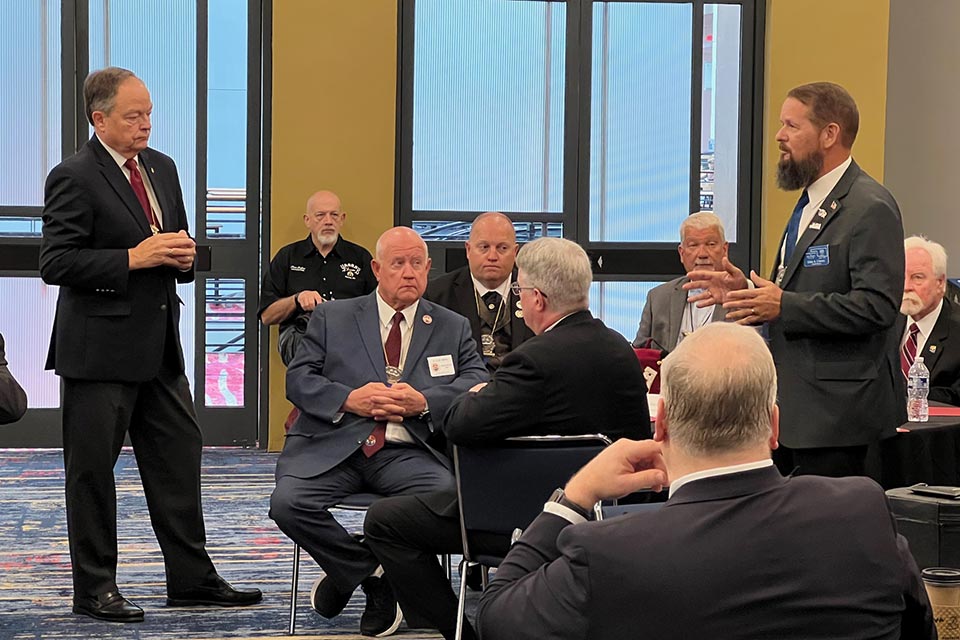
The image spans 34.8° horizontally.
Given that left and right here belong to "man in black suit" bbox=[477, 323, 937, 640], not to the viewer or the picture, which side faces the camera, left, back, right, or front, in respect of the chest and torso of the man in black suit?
back

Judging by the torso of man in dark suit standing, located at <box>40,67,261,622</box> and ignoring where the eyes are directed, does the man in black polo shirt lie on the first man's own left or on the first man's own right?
on the first man's own left

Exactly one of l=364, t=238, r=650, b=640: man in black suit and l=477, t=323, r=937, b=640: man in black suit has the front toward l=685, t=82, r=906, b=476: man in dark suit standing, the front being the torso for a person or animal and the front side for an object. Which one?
l=477, t=323, r=937, b=640: man in black suit

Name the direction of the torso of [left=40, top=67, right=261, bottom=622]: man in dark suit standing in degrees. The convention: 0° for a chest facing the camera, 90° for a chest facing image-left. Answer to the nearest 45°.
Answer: approximately 315°

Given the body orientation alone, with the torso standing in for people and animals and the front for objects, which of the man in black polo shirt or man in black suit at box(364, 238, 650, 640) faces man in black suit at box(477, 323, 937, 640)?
the man in black polo shirt

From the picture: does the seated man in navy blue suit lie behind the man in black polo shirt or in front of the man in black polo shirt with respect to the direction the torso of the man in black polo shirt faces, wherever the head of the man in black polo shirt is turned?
in front

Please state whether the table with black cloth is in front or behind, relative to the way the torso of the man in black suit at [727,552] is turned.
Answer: in front

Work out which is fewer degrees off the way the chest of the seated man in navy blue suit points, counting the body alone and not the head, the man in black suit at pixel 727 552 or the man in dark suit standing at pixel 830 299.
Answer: the man in black suit

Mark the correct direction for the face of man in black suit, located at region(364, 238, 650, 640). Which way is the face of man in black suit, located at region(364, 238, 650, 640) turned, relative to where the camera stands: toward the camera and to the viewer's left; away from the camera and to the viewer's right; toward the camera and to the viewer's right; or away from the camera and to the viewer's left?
away from the camera and to the viewer's left

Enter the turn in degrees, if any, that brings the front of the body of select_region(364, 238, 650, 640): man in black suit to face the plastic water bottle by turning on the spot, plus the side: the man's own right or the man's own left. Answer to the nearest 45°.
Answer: approximately 90° to the man's own right

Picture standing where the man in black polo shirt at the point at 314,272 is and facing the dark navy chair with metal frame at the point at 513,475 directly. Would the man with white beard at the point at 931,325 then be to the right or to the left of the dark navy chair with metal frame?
left

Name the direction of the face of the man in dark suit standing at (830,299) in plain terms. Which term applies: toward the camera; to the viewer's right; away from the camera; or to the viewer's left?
to the viewer's left

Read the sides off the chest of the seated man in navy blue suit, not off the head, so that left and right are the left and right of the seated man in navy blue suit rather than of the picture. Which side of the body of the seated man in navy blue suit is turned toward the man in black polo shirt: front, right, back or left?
back
